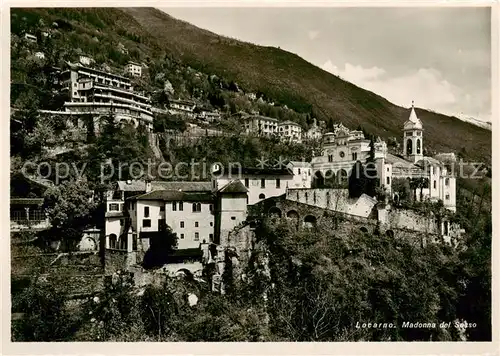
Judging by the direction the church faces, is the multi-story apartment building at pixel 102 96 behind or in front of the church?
in front

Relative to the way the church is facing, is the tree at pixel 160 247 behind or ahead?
ahead

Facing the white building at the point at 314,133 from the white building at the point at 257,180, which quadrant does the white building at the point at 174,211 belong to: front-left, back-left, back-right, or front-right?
back-left

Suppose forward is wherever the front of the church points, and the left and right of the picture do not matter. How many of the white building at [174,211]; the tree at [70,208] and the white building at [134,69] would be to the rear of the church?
0

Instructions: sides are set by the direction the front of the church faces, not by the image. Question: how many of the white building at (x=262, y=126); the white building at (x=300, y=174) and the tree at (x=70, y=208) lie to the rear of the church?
0

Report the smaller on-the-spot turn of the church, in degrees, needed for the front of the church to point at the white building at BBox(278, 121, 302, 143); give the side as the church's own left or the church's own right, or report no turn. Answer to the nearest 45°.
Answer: approximately 45° to the church's own right

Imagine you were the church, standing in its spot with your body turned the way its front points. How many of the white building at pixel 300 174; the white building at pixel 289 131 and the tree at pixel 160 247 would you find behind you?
0

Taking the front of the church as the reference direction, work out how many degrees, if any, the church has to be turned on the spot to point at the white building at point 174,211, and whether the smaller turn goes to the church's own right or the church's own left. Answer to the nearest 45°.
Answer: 0° — it already faces it
